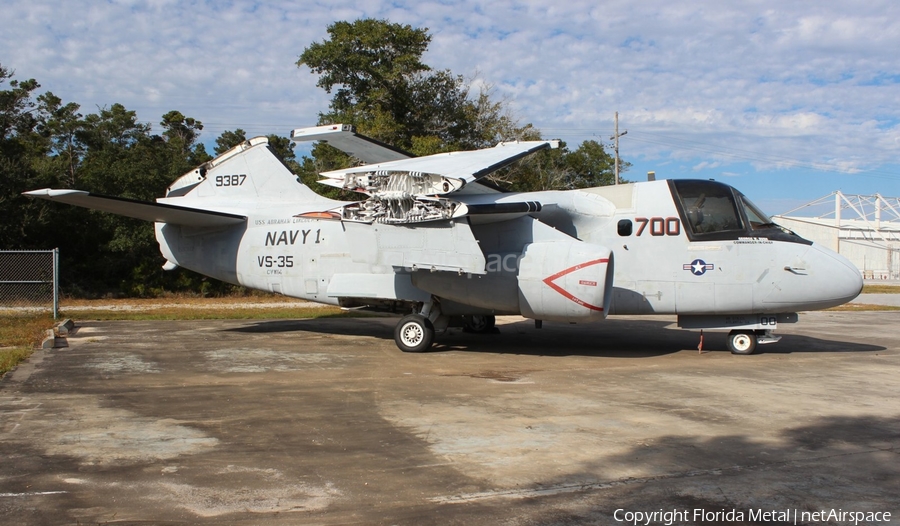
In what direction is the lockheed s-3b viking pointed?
to the viewer's right

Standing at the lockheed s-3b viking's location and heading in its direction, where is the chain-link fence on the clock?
The chain-link fence is roughly at 7 o'clock from the lockheed s-3b viking.
